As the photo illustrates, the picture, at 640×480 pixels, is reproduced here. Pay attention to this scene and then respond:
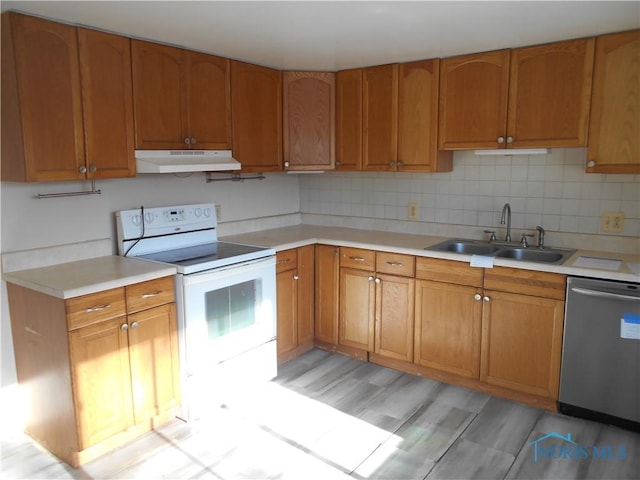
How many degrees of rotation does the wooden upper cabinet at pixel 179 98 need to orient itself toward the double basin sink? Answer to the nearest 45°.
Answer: approximately 45° to its left

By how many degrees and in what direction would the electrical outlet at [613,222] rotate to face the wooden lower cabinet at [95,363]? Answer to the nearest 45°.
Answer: approximately 45° to its right

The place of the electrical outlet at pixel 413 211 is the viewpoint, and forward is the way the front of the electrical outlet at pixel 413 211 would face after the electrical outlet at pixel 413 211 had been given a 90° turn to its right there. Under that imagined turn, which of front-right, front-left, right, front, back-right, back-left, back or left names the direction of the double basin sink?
back-left

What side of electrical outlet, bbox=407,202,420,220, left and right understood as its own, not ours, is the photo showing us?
front

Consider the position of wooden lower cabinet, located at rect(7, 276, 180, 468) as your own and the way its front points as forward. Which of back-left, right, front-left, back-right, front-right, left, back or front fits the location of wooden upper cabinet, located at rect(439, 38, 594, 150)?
front-left

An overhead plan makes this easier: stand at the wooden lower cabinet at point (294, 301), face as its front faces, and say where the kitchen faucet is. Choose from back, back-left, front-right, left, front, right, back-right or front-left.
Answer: front-left

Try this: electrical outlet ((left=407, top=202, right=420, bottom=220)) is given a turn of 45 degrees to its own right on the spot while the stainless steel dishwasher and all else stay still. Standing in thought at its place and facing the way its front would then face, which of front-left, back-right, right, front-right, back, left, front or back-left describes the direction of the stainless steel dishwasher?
left

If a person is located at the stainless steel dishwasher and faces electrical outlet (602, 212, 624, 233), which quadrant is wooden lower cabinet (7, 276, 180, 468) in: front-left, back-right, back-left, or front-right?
back-left

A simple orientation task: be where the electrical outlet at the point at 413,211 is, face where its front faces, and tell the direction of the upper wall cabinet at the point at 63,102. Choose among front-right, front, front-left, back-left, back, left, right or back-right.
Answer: front-right

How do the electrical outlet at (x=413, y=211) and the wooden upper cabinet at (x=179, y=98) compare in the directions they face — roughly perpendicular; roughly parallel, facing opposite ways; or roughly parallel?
roughly perpendicular

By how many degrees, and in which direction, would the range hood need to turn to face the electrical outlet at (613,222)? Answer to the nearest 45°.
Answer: approximately 45° to its left

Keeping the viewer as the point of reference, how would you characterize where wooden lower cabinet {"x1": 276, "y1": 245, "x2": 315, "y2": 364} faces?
facing the viewer and to the right of the viewer

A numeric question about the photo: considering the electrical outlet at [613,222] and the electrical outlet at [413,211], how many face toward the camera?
2
